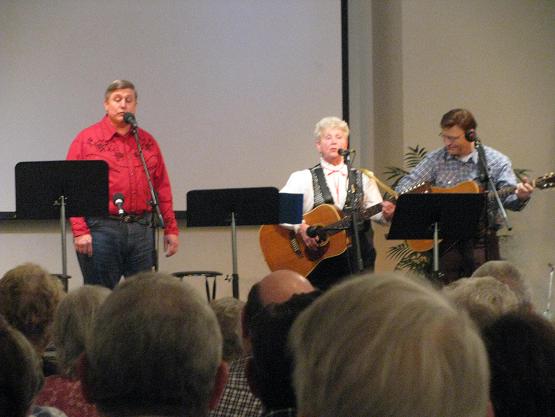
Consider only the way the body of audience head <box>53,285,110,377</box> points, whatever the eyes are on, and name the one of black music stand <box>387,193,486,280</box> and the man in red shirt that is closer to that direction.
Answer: the man in red shirt

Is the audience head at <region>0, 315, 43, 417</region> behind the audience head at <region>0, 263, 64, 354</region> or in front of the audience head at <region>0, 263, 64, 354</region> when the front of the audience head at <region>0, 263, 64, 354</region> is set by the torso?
behind

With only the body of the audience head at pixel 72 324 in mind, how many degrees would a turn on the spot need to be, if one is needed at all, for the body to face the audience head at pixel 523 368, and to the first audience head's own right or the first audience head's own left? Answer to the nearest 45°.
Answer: approximately 135° to the first audience head's own right

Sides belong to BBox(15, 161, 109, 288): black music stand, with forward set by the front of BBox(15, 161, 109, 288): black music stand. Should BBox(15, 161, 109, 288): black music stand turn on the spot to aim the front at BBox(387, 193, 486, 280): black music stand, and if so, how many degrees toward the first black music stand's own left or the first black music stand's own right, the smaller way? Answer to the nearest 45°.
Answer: approximately 90° to the first black music stand's own right

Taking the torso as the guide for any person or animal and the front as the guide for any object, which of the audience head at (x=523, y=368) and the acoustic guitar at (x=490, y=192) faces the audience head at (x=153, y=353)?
the acoustic guitar

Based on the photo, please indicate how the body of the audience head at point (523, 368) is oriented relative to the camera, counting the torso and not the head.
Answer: away from the camera

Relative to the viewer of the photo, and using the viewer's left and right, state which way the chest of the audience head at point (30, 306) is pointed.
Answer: facing away from the viewer

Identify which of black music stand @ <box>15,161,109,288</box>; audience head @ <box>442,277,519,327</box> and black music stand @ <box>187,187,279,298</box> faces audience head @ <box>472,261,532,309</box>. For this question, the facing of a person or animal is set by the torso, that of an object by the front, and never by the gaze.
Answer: audience head @ <box>442,277,519,327</box>

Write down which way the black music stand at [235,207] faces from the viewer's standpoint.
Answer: facing away from the viewer

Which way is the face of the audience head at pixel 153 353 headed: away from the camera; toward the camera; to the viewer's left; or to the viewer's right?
away from the camera

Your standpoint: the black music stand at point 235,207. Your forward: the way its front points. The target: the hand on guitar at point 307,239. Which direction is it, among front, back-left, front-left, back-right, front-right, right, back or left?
front-right

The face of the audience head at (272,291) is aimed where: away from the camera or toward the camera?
away from the camera

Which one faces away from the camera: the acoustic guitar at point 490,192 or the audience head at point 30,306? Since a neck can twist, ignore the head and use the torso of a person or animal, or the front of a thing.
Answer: the audience head

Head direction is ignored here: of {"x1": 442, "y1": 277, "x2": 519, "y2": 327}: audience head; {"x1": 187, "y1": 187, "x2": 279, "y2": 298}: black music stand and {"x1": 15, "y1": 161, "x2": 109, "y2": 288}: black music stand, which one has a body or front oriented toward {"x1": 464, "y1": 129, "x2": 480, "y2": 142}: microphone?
the audience head

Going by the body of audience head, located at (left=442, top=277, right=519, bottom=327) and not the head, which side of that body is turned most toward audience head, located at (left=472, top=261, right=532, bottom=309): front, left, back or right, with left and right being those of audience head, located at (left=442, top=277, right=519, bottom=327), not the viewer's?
front

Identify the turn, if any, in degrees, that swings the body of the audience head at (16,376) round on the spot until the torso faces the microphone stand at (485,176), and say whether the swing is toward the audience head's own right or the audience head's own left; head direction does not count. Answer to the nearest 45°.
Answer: approximately 45° to the audience head's own right

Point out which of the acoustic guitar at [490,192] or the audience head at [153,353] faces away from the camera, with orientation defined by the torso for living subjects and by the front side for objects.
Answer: the audience head

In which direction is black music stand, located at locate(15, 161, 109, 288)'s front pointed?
away from the camera
